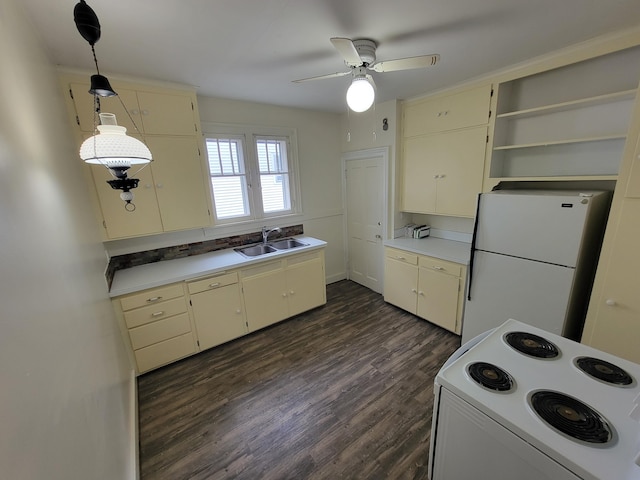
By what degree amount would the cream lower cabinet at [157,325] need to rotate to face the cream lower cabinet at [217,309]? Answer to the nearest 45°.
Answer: approximately 90° to its left

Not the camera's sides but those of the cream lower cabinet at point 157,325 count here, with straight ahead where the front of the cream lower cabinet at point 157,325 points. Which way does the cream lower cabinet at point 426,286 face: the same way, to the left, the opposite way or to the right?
to the right

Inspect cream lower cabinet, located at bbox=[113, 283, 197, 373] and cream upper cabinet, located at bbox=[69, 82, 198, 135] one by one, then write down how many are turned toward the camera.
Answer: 2

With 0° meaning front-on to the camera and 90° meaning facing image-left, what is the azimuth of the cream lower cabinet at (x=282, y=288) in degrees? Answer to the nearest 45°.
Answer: approximately 315°

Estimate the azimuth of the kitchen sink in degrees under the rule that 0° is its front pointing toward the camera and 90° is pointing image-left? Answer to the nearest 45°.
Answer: approximately 315°

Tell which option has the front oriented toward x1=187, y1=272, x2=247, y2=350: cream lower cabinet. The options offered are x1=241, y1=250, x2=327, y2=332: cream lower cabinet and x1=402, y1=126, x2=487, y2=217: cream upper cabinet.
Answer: the cream upper cabinet

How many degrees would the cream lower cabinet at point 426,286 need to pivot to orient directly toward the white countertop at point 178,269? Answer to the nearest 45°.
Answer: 0° — it already faces it

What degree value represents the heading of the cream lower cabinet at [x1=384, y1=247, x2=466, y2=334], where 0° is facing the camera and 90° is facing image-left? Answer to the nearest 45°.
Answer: approximately 45°
